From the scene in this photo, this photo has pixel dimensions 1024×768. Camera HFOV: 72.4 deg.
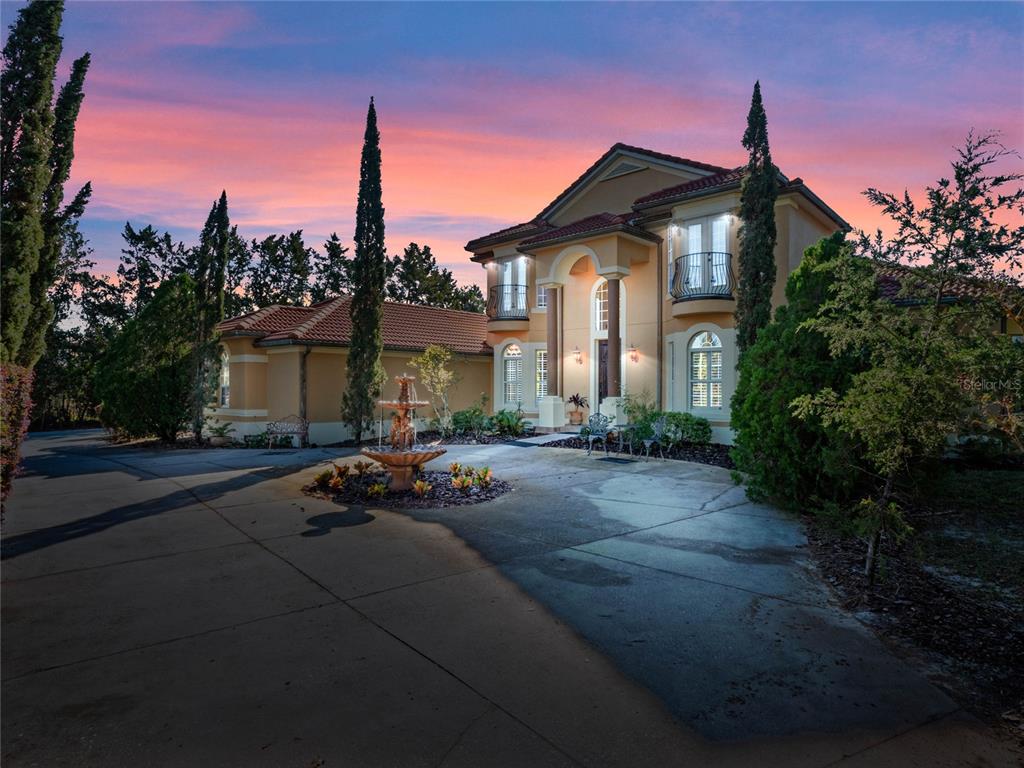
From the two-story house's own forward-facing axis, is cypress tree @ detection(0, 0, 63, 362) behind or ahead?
ahead

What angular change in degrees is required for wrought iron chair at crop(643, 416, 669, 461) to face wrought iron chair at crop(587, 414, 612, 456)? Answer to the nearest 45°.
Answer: approximately 45° to its right

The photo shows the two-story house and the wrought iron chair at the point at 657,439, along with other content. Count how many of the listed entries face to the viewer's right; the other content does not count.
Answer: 0

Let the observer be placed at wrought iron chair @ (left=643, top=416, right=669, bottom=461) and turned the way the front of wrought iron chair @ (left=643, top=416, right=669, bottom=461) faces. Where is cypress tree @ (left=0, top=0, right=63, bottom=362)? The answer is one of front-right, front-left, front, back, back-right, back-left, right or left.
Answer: front

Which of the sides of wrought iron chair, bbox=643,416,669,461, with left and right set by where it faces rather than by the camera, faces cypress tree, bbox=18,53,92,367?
front

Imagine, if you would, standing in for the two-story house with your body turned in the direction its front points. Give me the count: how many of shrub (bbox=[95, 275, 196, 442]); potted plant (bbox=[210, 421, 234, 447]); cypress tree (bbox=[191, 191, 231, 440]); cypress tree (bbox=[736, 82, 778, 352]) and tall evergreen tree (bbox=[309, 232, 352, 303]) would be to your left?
1

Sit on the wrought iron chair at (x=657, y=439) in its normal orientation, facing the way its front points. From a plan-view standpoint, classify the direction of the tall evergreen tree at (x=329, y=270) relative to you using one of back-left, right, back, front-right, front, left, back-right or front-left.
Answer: right

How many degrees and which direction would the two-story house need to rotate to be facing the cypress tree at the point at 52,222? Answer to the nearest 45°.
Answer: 0° — it already faces it

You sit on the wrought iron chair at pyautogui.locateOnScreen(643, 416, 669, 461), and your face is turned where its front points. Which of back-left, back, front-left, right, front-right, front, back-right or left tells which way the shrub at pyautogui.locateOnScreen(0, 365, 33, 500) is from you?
front

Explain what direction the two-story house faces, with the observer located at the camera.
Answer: facing the viewer and to the left of the viewer

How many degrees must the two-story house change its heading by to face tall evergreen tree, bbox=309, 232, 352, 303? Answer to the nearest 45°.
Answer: approximately 90° to its right
